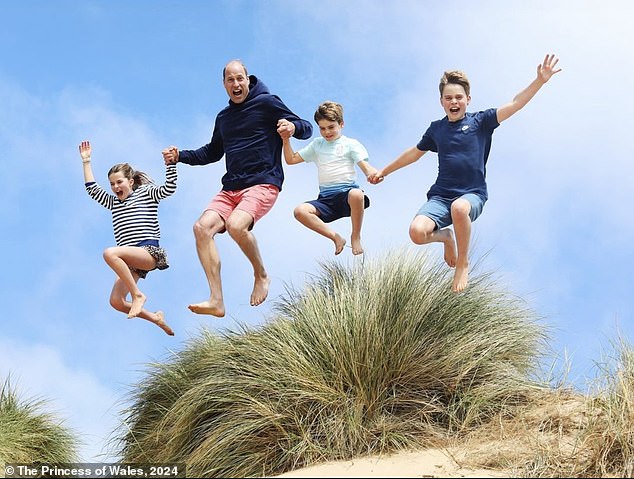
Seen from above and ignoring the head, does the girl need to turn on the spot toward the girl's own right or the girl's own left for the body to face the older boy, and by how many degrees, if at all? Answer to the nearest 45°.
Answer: approximately 90° to the girl's own left

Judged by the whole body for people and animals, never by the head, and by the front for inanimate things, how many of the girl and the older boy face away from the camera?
0

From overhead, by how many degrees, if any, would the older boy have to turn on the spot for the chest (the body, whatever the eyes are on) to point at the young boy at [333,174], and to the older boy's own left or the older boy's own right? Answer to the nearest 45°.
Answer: approximately 90° to the older boy's own right

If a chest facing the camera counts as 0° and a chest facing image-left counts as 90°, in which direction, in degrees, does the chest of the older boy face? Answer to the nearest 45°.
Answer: approximately 0°

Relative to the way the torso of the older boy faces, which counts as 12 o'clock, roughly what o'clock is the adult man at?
The adult man is roughly at 3 o'clock from the older boy.

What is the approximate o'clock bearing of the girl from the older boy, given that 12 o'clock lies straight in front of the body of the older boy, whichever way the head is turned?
The girl is roughly at 3 o'clock from the older boy.

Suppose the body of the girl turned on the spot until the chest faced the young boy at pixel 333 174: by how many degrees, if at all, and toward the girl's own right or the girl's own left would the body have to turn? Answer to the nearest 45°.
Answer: approximately 135° to the girl's own left
